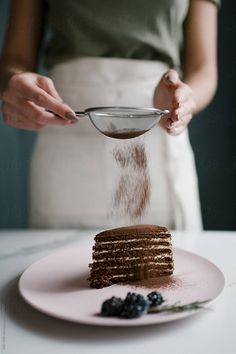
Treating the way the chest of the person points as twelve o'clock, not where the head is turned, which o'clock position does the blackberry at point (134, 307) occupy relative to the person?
The blackberry is roughly at 12 o'clock from the person.

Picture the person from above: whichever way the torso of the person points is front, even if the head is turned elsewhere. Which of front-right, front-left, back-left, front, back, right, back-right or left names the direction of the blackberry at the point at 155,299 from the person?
front

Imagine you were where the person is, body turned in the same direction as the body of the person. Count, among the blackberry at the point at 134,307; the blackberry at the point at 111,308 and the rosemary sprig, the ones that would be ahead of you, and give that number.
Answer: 3

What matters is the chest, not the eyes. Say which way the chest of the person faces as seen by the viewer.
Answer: toward the camera

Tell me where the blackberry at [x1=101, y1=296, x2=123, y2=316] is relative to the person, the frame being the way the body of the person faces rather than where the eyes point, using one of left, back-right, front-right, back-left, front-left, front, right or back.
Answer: front

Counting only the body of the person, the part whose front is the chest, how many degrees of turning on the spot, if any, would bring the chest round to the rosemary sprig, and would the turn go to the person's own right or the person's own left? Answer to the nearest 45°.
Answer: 0° — they already face it

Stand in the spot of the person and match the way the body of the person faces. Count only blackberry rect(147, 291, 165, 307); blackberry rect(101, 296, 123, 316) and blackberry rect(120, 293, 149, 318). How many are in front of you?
3
